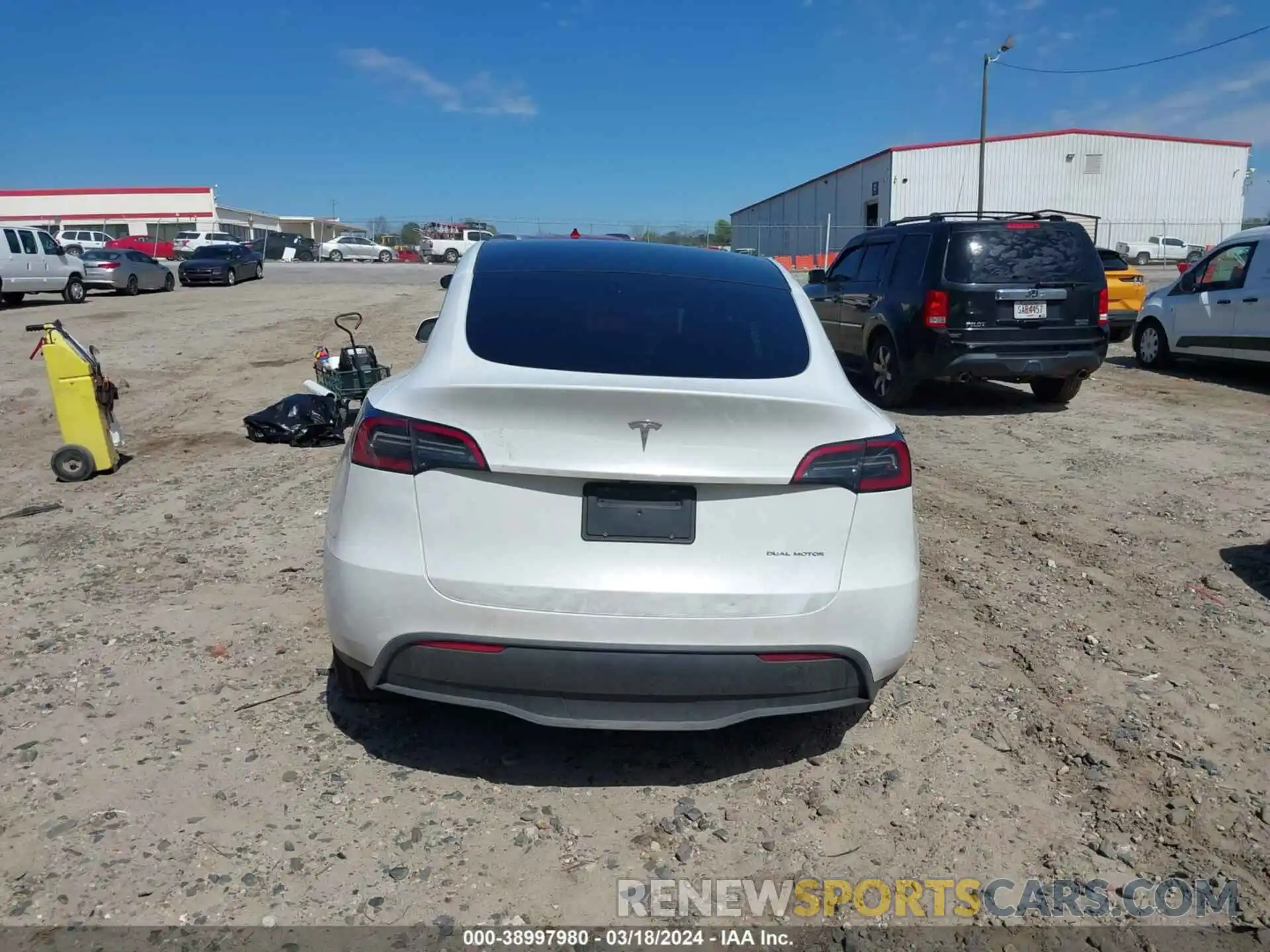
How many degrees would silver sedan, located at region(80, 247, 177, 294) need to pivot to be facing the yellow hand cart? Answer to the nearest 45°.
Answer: approximately 135° to its right

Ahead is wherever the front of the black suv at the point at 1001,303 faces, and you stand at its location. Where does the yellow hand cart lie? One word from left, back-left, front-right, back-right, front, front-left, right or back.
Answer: left

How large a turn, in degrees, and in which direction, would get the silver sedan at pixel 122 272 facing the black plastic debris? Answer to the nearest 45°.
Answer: approximately 135° to its right

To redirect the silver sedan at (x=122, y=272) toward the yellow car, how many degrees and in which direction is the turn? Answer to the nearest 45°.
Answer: approximately 90° to its right

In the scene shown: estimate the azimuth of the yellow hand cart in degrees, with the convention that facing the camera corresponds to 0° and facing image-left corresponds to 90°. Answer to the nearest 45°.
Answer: approximately 270°

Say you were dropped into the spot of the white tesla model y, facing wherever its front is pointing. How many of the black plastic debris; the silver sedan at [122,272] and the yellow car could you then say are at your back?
0

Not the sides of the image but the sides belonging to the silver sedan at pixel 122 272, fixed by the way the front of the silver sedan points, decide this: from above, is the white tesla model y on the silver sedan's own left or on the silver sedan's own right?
on the silver sedan's own right

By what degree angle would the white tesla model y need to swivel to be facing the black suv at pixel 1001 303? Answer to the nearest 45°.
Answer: approximately 45° to its right

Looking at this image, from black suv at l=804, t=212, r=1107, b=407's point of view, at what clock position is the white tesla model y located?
The white tesla model y is roughly at 8 o'clock from the black suv.

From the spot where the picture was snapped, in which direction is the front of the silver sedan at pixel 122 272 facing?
facing away from the viewer and to the right of the viewer

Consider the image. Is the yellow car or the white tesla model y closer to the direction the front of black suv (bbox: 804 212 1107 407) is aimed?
the yellow car

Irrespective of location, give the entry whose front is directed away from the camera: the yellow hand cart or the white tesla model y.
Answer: the white tesla model y

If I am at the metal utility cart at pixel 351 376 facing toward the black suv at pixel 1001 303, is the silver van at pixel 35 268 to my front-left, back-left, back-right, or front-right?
back-left

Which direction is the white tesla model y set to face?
away from the camera

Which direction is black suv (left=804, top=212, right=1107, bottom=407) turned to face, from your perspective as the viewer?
facing away from the viewer and to the left of the viewer
